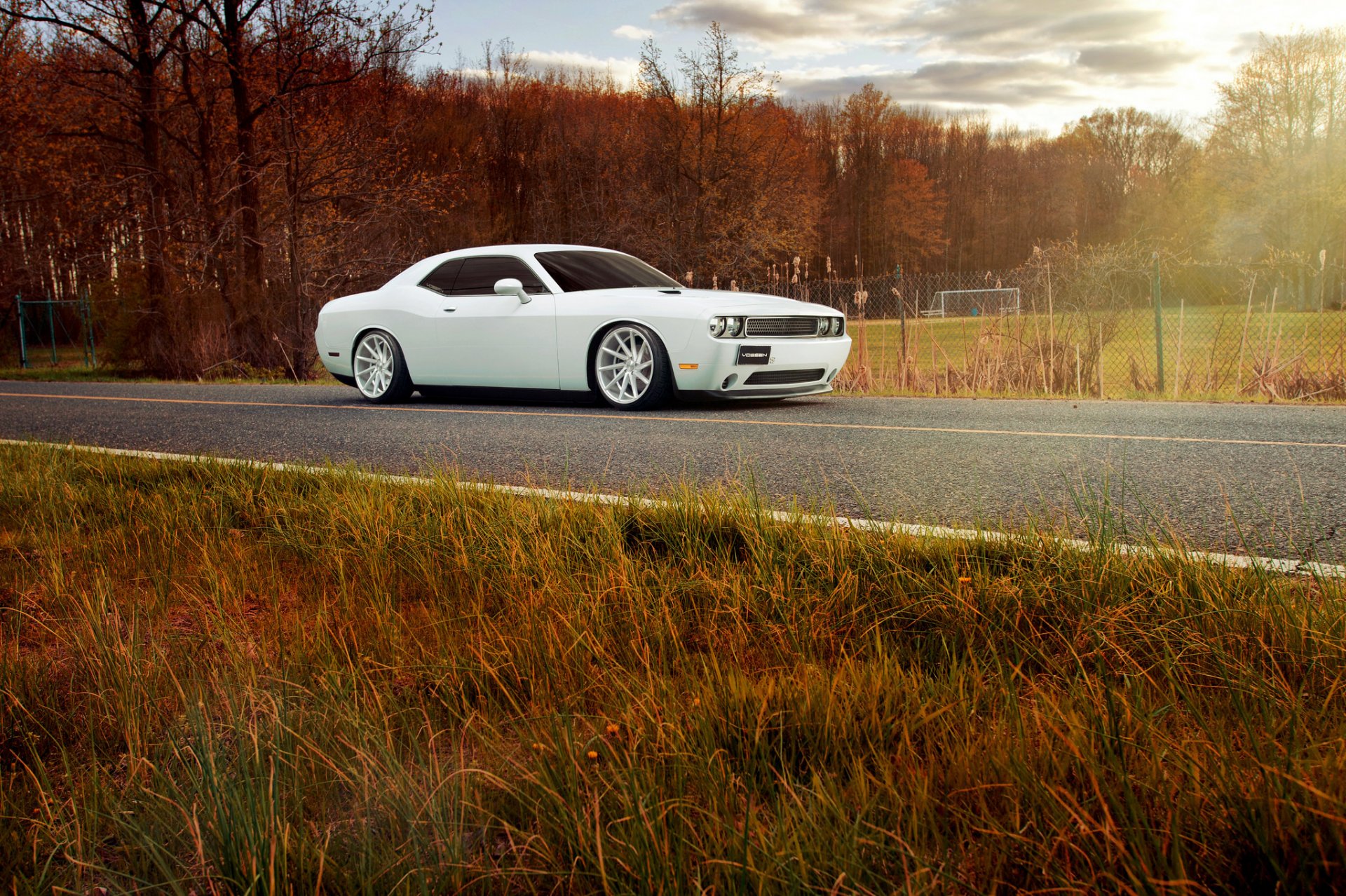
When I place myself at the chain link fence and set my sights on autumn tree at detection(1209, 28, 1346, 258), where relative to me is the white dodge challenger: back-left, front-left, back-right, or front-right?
back-left

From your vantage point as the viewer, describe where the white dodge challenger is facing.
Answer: facing the viewer and to the right of the viewer

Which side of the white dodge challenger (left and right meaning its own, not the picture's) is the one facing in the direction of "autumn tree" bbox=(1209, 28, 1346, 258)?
left

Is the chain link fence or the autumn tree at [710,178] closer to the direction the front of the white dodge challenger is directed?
the chain link fence

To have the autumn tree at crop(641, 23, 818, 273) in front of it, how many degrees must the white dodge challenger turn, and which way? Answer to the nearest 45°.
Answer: approximately 135° to its left

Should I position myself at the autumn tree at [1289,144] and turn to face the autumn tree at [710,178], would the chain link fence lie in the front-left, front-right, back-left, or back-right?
front-left

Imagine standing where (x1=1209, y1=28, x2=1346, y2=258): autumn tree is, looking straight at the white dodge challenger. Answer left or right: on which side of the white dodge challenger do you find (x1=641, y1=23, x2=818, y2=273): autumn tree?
right

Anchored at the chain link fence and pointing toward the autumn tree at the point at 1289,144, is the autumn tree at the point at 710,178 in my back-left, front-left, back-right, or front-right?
front-left
